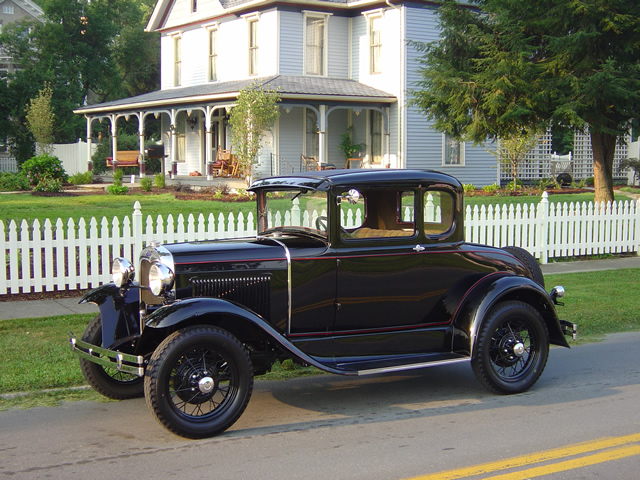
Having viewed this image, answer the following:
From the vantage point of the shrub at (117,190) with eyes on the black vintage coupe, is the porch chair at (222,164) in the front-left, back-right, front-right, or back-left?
back-left

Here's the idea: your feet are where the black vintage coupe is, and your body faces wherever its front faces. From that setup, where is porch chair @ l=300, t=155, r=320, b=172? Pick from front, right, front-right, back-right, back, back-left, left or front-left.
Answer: back-right

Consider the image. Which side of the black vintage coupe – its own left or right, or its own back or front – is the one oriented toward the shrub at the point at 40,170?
right

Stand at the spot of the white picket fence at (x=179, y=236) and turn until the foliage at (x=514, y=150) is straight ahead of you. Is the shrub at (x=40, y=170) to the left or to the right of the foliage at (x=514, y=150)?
left

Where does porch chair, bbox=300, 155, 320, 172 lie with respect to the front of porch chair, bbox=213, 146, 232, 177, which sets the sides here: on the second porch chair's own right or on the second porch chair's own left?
on the second porch chair's own left

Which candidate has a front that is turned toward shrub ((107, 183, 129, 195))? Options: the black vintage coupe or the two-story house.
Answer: the two-story house

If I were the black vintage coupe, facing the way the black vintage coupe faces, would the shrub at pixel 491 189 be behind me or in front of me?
behind

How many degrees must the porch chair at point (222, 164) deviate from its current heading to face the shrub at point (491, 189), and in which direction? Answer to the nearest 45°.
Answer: approximately 135° to its left
